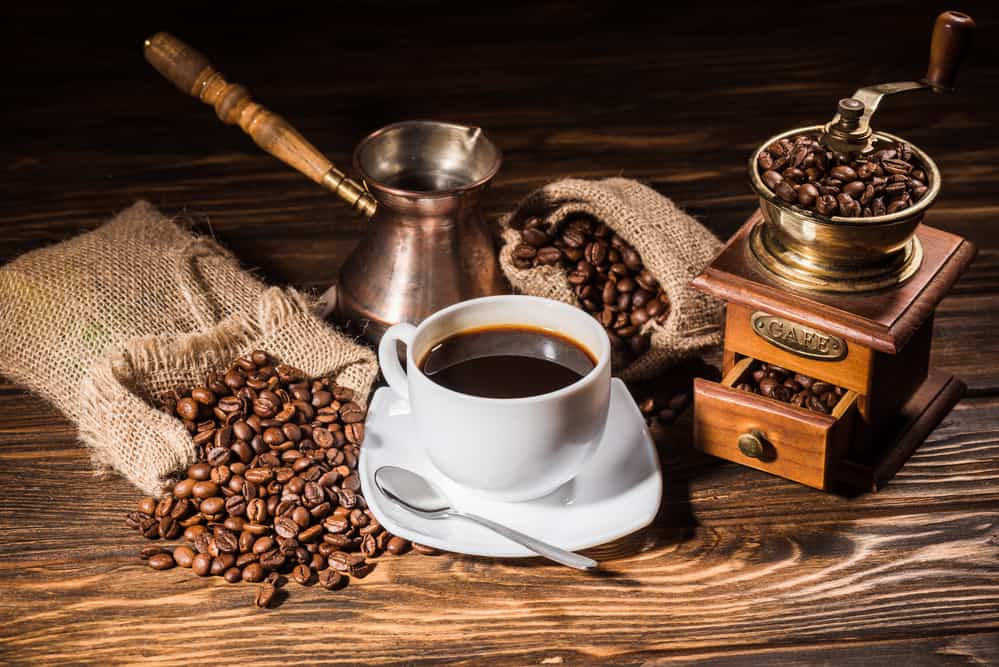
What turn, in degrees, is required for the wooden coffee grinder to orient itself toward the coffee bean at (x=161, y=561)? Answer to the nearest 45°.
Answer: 0° — it already faces it

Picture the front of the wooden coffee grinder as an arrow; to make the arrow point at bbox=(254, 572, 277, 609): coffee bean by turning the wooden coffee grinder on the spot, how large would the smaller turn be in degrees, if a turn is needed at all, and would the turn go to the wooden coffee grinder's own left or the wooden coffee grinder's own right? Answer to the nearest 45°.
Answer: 0° — it already faces it

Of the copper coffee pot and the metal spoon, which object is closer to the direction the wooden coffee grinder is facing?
the metal spoon

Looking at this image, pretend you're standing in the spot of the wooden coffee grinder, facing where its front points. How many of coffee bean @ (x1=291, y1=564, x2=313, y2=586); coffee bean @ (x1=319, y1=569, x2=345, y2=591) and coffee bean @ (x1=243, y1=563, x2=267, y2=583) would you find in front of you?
3

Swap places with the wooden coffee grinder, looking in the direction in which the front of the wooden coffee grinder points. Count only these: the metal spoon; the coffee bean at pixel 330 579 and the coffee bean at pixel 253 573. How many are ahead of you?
3

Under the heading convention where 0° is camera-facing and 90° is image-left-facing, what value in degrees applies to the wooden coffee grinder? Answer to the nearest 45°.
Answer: approximately 45°
